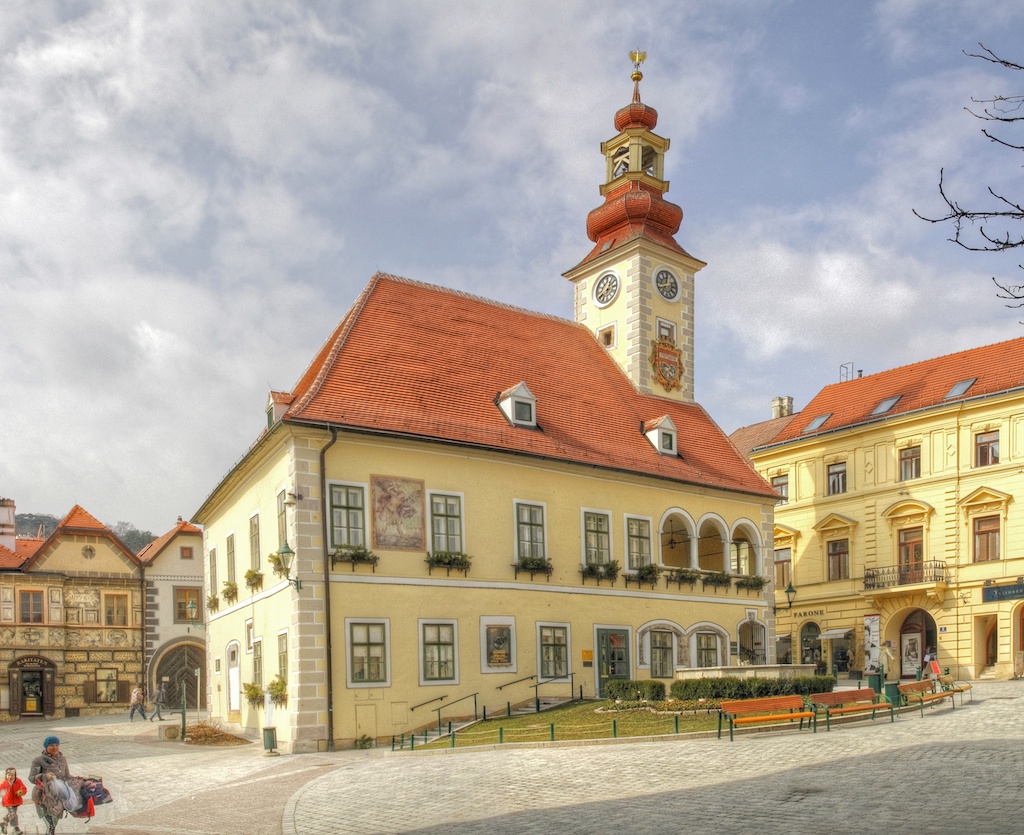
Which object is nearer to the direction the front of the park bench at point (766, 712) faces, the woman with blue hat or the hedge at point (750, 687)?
the woman with blue hat

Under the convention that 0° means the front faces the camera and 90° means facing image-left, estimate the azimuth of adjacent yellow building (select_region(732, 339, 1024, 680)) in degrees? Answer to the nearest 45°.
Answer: approximately 45°

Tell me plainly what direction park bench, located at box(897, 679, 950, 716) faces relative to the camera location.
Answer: facing the viewer and to the right of the viewer

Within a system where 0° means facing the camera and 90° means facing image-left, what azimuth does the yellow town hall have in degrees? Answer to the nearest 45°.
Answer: approximately 315°

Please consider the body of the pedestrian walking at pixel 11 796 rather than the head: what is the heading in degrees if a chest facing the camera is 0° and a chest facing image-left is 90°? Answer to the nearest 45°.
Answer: approximately 0°

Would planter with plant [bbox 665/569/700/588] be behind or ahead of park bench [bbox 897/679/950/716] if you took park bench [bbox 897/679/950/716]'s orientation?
behind
